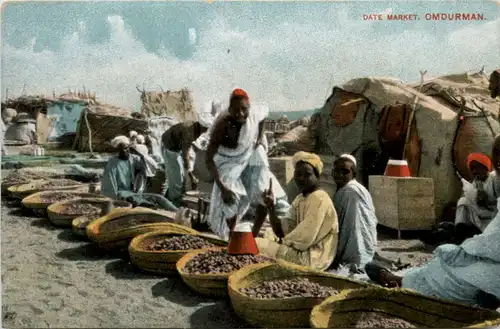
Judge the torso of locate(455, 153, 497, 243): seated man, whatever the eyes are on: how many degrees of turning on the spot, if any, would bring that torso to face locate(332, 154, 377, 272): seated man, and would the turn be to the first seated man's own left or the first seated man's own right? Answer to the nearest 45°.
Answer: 0° — they already face them

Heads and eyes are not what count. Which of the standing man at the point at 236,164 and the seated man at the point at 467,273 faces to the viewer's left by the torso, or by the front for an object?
the seated man

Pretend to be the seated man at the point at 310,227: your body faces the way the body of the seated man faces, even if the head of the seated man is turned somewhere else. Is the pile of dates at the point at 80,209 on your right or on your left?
on your right

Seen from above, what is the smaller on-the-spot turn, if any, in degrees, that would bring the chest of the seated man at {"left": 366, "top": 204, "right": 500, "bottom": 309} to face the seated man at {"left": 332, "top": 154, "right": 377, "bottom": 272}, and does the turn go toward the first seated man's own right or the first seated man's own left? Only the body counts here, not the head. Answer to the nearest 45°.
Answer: approximately 45° to the first seated man's own right

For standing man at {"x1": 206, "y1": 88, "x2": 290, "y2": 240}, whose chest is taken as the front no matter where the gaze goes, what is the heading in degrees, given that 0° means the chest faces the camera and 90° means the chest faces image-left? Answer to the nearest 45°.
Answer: approximately 0°

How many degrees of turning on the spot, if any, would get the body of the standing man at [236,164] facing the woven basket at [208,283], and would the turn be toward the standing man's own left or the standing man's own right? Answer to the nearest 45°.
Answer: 0° — they already face it

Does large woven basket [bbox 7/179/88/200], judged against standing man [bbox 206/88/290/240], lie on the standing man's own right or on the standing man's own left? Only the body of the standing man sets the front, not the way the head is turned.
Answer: on the standing man's own right

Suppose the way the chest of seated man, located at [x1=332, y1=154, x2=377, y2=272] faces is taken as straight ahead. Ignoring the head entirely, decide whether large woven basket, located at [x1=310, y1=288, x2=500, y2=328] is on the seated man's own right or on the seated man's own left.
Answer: on the seated man's own left

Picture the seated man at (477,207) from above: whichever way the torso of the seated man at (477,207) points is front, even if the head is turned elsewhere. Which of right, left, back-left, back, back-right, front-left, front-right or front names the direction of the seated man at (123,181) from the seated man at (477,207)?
front-right
